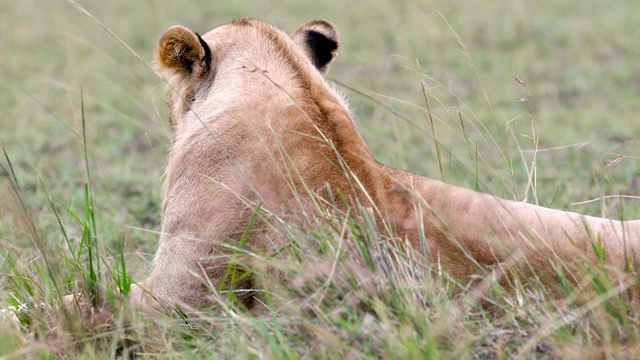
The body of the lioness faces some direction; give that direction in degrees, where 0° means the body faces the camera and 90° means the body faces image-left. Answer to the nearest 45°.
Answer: approximately 135°
